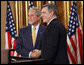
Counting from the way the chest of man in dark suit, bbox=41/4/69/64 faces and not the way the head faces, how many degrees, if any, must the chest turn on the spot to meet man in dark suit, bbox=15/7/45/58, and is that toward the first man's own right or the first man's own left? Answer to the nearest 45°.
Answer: approximately 45° to the first man's own right

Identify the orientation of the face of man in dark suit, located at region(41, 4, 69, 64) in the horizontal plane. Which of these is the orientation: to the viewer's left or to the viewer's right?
to the viewer's left

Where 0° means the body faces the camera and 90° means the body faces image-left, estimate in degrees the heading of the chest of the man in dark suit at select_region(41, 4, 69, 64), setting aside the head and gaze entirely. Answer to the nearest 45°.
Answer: approximately 90°

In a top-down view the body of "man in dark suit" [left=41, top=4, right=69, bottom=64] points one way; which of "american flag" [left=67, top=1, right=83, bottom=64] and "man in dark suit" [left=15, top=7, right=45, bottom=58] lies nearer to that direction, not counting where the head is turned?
the man in dark suit

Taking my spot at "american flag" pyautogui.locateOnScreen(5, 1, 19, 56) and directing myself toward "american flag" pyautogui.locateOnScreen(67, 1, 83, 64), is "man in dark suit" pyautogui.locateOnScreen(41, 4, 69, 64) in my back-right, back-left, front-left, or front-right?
front-right
